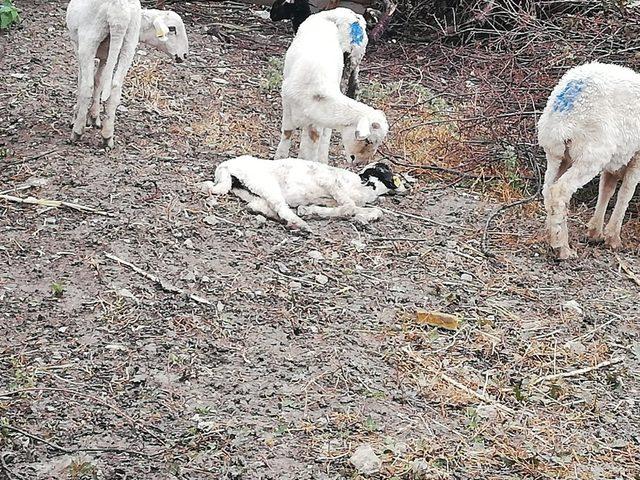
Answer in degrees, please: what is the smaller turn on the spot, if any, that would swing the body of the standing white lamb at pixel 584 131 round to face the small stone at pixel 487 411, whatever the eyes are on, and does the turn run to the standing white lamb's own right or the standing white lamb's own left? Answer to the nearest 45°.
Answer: approximately 135° to the standing white lamb's own right

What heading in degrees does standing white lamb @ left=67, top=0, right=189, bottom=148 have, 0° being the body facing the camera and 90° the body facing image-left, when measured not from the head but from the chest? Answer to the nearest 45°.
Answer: approximately 180°

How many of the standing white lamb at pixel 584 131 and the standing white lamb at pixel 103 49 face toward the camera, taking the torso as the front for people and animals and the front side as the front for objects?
0

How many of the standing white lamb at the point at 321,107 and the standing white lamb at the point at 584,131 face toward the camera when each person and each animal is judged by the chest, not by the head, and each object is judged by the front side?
1

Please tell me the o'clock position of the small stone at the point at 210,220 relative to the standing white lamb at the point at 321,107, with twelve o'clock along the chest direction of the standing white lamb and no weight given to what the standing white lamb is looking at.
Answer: The small stone is roughly at 1 o'clock from the standing white lamb.

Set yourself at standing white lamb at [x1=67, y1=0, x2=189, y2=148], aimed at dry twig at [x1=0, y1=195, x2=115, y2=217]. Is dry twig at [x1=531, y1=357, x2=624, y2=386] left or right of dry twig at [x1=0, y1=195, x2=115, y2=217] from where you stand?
left

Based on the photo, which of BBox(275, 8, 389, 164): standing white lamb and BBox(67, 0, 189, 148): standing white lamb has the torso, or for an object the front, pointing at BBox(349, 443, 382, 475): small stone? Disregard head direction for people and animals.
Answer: BBox(275, 8, 389, 164): standing white lamb

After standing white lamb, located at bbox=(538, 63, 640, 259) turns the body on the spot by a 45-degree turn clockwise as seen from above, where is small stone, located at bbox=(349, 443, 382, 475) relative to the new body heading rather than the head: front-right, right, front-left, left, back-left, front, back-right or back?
right

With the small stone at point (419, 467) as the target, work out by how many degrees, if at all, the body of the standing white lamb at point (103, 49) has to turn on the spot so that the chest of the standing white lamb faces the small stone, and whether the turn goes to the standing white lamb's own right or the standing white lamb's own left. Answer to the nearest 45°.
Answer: approximately 180°

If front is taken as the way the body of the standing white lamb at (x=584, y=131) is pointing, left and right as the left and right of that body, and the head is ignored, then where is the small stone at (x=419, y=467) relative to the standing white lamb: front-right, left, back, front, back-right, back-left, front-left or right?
back-right

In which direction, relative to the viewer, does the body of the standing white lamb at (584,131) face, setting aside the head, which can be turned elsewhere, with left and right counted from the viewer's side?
facing away from the viewer and to the right of the viewer

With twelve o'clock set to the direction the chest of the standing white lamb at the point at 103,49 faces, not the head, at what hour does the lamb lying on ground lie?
The lamb lying on ground is roughly at 4 o'clock from the standing white lamb.

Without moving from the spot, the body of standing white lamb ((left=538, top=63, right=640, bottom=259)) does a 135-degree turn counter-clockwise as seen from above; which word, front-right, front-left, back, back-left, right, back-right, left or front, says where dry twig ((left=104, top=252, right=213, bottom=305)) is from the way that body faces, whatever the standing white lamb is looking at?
front-left

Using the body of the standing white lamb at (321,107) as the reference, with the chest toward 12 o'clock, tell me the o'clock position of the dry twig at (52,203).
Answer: The dry twig is roughly at 2 o'clock from the standing white lamb.

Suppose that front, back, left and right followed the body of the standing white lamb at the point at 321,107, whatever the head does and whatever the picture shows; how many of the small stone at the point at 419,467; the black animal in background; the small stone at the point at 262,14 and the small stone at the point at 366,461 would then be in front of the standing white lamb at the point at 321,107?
2
